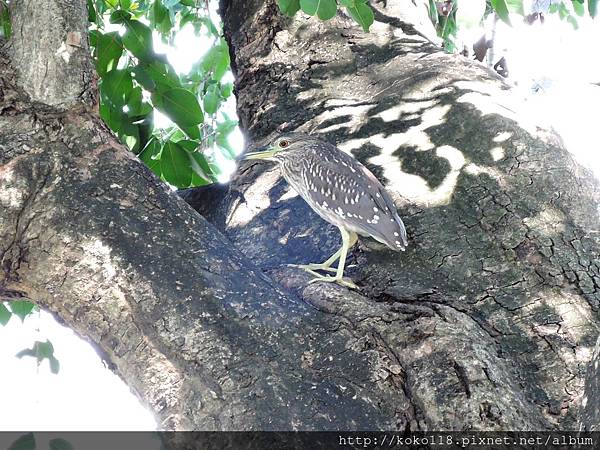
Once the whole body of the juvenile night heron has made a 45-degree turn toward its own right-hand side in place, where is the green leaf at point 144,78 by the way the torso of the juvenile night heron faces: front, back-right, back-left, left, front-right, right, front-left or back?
front

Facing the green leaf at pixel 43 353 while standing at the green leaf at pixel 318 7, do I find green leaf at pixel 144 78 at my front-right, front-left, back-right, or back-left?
front-right

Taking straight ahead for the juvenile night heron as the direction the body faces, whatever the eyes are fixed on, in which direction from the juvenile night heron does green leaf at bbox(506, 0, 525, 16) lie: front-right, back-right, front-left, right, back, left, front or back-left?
back

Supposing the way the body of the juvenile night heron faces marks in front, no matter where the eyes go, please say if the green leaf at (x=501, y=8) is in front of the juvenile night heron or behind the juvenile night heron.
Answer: behind

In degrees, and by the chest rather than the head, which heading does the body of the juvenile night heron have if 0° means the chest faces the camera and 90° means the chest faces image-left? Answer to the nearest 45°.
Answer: approximately 90°

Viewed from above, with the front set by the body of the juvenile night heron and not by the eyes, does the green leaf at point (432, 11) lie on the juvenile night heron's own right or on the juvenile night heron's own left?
on the juvenile night heron's own right

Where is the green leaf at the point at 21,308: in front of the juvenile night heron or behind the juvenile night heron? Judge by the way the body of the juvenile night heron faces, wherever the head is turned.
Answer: in front

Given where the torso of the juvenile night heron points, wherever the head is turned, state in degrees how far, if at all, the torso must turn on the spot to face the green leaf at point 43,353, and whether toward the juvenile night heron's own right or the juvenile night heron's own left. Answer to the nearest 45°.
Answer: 0° — it already faces it

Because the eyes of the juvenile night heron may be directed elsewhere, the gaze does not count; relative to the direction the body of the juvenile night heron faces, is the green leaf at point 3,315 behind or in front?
in front

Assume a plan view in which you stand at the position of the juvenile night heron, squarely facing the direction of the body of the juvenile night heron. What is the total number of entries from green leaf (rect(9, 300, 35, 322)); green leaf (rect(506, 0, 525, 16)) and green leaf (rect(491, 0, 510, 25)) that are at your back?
2

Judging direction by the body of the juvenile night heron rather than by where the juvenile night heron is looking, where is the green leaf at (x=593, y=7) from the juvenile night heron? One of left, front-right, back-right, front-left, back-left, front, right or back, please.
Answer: back
